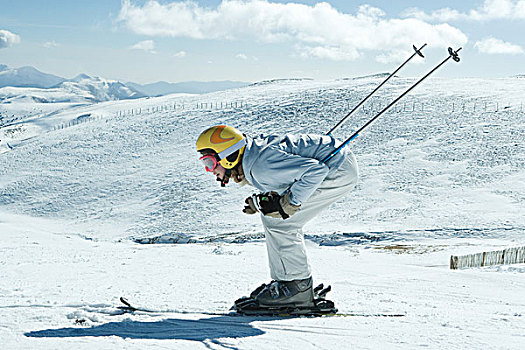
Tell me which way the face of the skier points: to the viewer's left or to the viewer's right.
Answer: to the viewer's left

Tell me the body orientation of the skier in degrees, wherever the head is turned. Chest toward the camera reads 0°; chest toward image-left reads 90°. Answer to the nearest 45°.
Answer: approximately 90°
